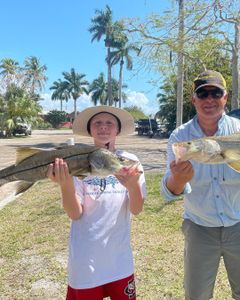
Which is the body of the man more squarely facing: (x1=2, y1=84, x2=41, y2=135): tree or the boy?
the boy

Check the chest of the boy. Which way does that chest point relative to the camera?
toward the camera

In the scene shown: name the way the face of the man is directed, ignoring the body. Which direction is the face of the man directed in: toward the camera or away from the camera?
toward the camera

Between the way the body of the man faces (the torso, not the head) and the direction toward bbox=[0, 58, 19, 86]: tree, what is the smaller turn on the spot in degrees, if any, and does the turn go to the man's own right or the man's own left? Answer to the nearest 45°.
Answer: approximately 135° to the man's own right

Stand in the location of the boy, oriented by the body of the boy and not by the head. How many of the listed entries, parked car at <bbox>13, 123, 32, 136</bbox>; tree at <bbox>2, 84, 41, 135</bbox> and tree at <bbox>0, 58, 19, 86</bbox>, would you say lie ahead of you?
0

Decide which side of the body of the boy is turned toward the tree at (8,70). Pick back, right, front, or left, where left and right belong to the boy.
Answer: back

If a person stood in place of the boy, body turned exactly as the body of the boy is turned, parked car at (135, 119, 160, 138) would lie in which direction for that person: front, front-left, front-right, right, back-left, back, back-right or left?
back

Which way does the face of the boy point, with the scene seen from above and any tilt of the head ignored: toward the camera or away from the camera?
toward the camera

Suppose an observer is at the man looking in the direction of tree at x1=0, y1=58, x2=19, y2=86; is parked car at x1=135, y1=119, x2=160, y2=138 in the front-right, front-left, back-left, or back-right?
front-right

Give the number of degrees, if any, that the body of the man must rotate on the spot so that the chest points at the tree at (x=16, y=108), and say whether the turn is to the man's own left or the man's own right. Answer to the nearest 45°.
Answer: approximately 135° to the man's own right

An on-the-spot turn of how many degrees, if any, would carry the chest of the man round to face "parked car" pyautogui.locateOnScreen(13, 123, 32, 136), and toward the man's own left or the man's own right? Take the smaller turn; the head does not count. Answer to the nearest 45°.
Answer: approximately 135° to the man's own right

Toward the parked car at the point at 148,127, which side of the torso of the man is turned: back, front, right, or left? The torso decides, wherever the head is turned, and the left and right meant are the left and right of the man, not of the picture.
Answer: back

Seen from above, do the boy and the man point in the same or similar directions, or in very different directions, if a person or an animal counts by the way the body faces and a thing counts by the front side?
same or similar directions

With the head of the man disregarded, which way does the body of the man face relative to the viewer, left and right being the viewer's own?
facing the viewer

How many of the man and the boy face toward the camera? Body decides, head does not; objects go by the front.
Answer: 2
